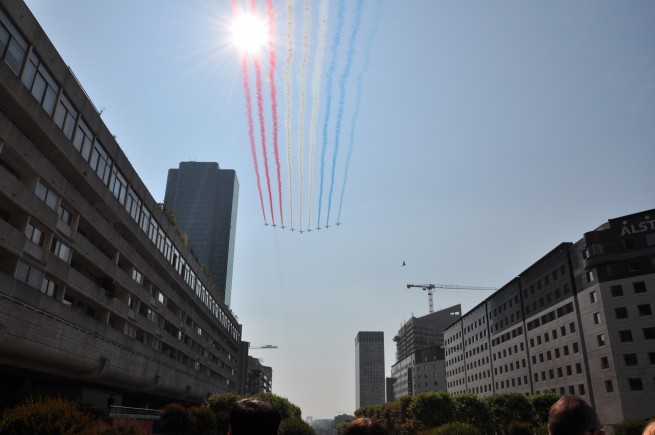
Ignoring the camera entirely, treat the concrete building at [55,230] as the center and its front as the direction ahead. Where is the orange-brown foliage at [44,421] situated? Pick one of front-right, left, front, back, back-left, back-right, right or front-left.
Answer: front-right

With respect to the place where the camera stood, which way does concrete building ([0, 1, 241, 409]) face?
facing the viewer and to the right of the viewer

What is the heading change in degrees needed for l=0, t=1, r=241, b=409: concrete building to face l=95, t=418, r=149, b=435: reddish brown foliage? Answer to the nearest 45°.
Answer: approximately 90° to its right

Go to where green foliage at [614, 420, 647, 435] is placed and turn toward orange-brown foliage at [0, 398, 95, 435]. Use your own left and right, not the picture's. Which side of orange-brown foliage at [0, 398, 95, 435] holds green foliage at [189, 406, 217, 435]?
right

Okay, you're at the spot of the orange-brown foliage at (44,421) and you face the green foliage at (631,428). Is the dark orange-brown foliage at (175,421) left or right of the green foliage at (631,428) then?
left

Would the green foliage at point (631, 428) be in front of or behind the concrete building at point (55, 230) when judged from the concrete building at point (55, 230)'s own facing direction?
in front
